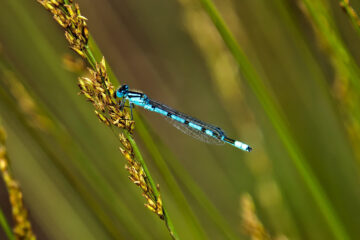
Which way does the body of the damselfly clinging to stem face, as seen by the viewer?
to the viewer's left

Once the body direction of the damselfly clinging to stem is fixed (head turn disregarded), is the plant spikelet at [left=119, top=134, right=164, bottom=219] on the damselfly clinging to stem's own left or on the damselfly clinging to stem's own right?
on the damselfly clinging to stem's own left
